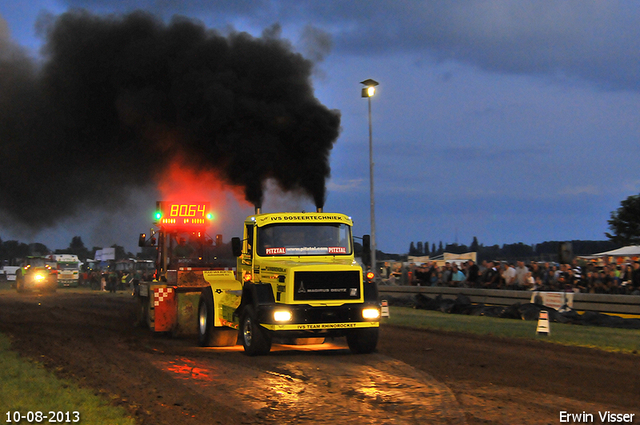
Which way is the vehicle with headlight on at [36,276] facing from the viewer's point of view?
toward the camera

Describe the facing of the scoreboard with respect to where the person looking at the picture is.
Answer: facing the viewer

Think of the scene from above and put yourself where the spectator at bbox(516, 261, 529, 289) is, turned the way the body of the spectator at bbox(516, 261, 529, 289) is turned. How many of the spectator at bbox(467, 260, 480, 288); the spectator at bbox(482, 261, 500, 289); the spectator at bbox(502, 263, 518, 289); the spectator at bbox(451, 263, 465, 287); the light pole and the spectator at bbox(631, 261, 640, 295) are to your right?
5

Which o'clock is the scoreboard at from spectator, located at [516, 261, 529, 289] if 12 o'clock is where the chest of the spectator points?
The scoreboard is roughly at 12 o'clock from the spectator.

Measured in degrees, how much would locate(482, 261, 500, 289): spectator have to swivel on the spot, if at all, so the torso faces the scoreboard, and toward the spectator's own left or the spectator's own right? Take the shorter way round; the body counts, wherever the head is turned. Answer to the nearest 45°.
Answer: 0° — they already face it

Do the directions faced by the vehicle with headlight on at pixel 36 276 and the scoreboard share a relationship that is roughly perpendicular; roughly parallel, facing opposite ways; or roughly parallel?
roughly parallel

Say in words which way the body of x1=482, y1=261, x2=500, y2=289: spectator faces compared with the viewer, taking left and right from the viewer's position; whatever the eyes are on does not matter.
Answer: facing the viewer and to the left of the viewer

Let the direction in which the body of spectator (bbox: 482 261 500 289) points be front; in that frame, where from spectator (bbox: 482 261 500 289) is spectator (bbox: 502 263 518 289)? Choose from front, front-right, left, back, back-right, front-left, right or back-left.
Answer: left

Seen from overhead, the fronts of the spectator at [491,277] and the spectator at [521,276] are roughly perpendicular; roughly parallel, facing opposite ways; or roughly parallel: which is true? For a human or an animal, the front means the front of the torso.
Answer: roughly parallel

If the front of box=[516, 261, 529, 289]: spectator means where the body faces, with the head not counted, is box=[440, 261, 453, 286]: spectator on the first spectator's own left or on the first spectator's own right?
on the first spectator's own right

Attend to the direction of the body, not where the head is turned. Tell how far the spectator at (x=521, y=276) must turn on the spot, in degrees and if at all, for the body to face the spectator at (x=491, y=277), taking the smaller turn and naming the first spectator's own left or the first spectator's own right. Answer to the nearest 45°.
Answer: approximately 90° to the first spectator's own right

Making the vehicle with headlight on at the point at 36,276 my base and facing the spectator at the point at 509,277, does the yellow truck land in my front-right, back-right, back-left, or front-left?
front-right
